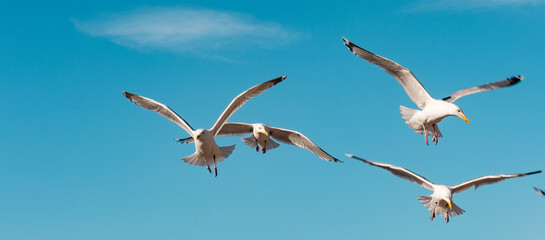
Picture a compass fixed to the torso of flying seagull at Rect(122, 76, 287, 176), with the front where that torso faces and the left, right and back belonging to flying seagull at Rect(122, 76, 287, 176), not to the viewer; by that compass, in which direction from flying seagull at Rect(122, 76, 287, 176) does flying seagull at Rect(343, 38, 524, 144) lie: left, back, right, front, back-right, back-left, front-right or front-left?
left

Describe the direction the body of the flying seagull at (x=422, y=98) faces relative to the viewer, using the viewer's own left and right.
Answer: facing the viewer and to the right of the viewer

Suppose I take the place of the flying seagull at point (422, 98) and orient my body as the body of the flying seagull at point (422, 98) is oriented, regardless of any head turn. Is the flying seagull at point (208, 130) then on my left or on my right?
on my right

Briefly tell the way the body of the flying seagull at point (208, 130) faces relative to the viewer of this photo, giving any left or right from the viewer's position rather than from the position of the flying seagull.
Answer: facing the viewer

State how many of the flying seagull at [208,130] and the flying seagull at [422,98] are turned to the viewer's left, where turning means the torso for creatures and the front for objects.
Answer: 0
